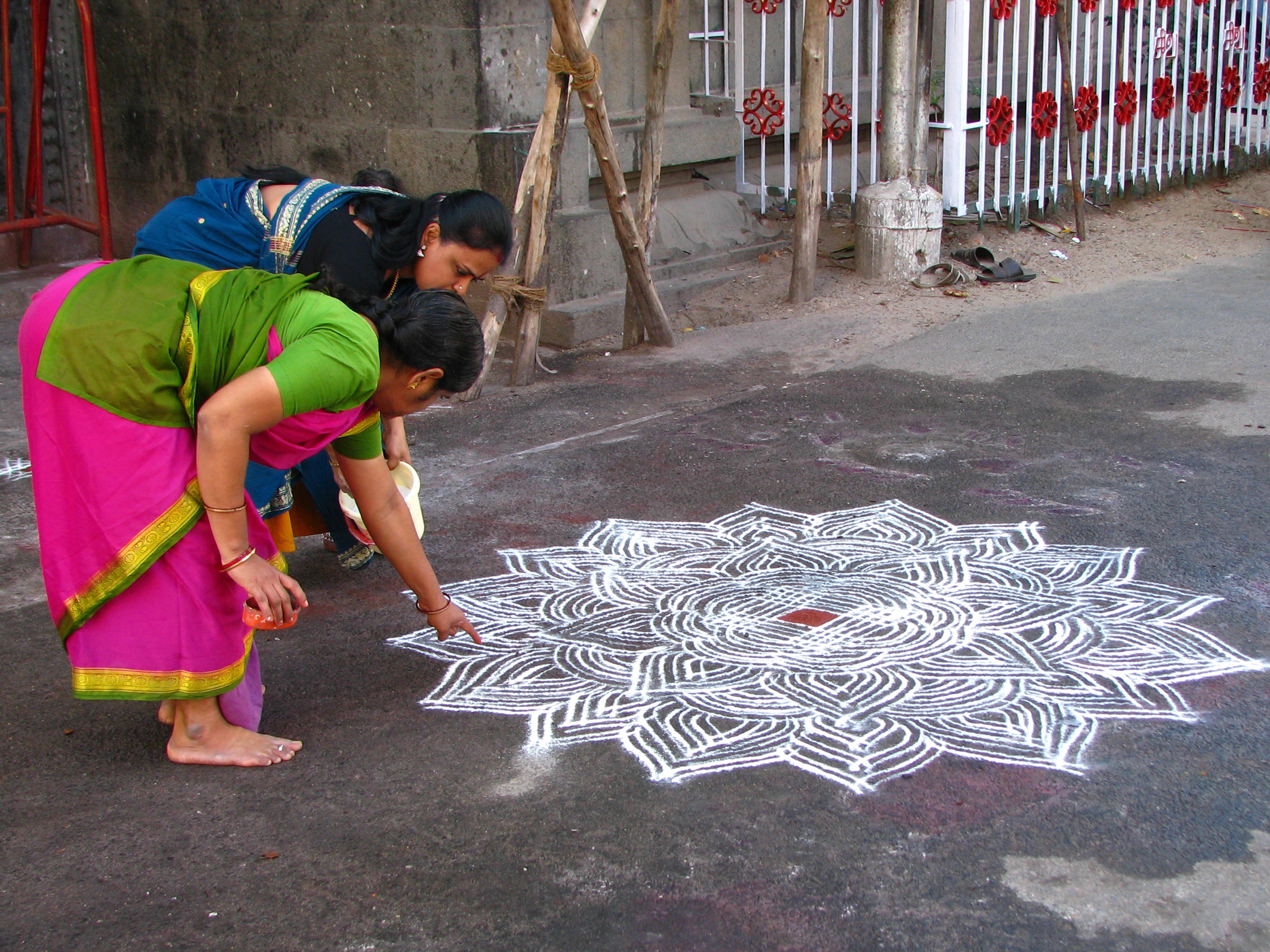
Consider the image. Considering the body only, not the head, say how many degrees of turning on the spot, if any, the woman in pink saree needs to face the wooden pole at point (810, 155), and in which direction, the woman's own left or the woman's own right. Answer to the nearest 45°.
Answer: approximately 45° to the woman's own left

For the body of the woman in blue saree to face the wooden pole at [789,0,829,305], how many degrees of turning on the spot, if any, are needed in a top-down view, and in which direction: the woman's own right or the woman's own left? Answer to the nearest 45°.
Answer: approximately 45° to the woman's own left

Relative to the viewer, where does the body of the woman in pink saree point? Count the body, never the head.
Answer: to the viewer's right

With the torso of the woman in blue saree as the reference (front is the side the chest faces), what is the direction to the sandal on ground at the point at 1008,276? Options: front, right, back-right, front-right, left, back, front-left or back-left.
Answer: front-left

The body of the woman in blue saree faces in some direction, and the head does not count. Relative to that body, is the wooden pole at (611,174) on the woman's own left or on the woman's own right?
on the woman's own left

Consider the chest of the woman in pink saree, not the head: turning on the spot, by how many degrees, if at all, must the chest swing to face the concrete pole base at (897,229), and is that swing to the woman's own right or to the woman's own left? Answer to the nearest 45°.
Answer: approximately 45° to the woman's own left

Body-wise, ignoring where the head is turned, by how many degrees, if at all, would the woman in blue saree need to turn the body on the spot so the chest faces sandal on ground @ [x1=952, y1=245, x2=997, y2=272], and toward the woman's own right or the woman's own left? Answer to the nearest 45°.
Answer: approximately 45° to the woman's own left

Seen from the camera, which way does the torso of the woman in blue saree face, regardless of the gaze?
to the viewer's right

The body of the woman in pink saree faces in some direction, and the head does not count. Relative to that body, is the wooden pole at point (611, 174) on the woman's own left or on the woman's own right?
on the woman's own left
